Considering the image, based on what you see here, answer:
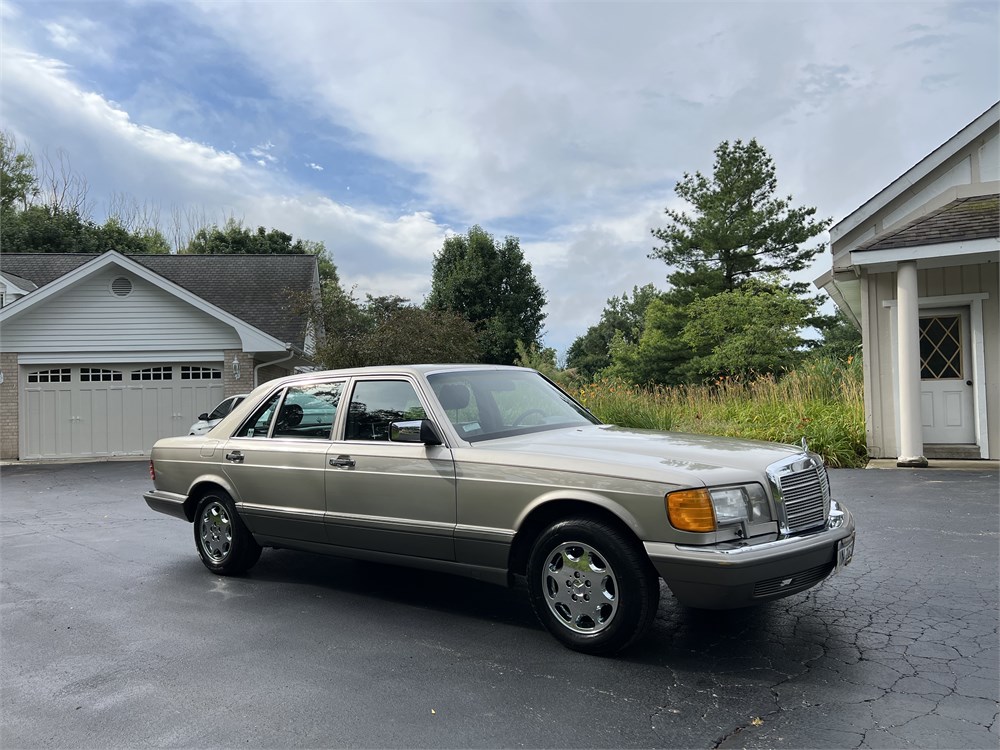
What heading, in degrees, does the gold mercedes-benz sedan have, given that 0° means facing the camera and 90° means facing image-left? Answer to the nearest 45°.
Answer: approximately 315°

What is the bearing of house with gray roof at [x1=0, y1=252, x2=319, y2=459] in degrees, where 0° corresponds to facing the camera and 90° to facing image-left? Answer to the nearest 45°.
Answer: approximately 0°

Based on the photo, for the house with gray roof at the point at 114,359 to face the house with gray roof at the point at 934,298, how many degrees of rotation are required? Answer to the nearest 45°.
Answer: approximately 45° to its left

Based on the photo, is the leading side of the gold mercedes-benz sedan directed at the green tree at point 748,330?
no

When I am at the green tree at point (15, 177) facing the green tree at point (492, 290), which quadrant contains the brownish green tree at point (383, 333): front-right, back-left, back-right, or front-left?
front-right

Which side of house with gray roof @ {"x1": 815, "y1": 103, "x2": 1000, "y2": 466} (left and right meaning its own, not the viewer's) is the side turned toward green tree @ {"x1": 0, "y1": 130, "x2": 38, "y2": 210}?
right

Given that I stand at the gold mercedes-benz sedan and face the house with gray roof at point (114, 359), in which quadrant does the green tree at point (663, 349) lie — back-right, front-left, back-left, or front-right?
front-right

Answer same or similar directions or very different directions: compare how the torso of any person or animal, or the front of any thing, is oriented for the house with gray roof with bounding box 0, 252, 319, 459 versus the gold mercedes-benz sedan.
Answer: same or similar directions

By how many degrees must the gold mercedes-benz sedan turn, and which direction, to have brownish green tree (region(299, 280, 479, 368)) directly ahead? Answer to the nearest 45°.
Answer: approximately 135° to its left

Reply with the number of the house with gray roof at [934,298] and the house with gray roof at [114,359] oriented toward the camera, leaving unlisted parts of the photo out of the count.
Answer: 2

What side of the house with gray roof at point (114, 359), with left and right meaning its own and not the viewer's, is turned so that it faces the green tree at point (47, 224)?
back

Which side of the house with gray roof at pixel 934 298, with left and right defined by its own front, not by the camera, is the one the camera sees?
front

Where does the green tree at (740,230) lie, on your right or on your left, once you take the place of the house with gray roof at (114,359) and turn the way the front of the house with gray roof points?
on your left

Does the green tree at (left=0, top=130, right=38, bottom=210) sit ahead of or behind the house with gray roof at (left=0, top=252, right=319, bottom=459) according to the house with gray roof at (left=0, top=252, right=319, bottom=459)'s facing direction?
behind

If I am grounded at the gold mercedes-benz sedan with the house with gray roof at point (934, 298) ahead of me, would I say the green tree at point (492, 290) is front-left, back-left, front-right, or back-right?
front-left

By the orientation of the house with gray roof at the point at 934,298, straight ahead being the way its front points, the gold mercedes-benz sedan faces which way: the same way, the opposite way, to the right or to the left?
to the left
